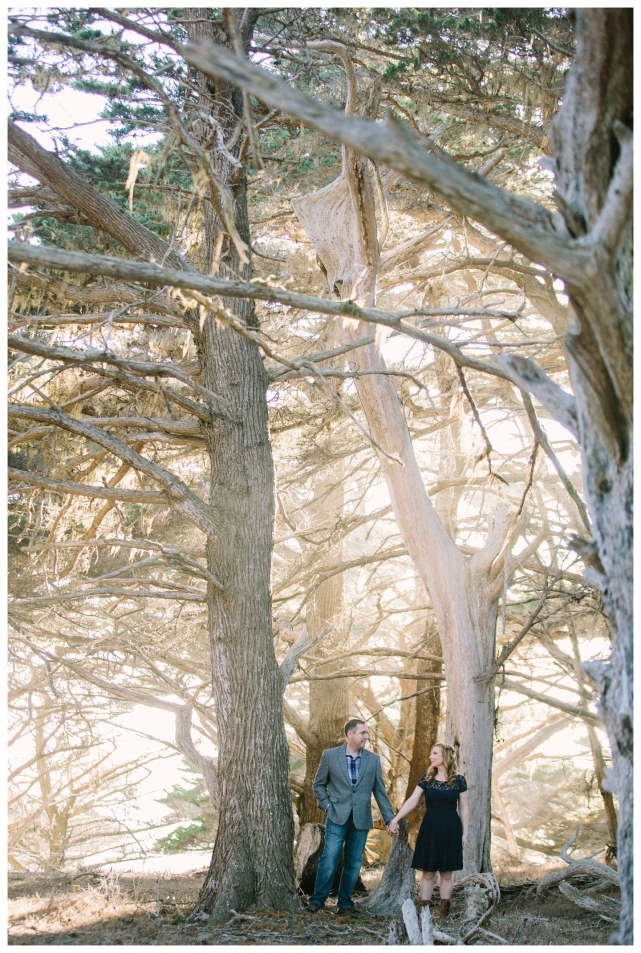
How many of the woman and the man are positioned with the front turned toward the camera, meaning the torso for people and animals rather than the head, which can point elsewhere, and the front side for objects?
2

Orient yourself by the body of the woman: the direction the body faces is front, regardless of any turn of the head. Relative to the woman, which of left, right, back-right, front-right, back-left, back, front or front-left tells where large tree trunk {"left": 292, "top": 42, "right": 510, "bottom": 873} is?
back

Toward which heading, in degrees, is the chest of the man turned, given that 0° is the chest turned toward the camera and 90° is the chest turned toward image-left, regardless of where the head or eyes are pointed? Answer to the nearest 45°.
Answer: approximately 0°

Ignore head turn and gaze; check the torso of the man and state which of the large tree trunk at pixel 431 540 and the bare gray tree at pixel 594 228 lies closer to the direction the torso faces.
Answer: the bare gray tree

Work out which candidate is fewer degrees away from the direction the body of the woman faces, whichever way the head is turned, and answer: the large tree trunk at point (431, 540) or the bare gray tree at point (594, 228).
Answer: the bare gray tree
